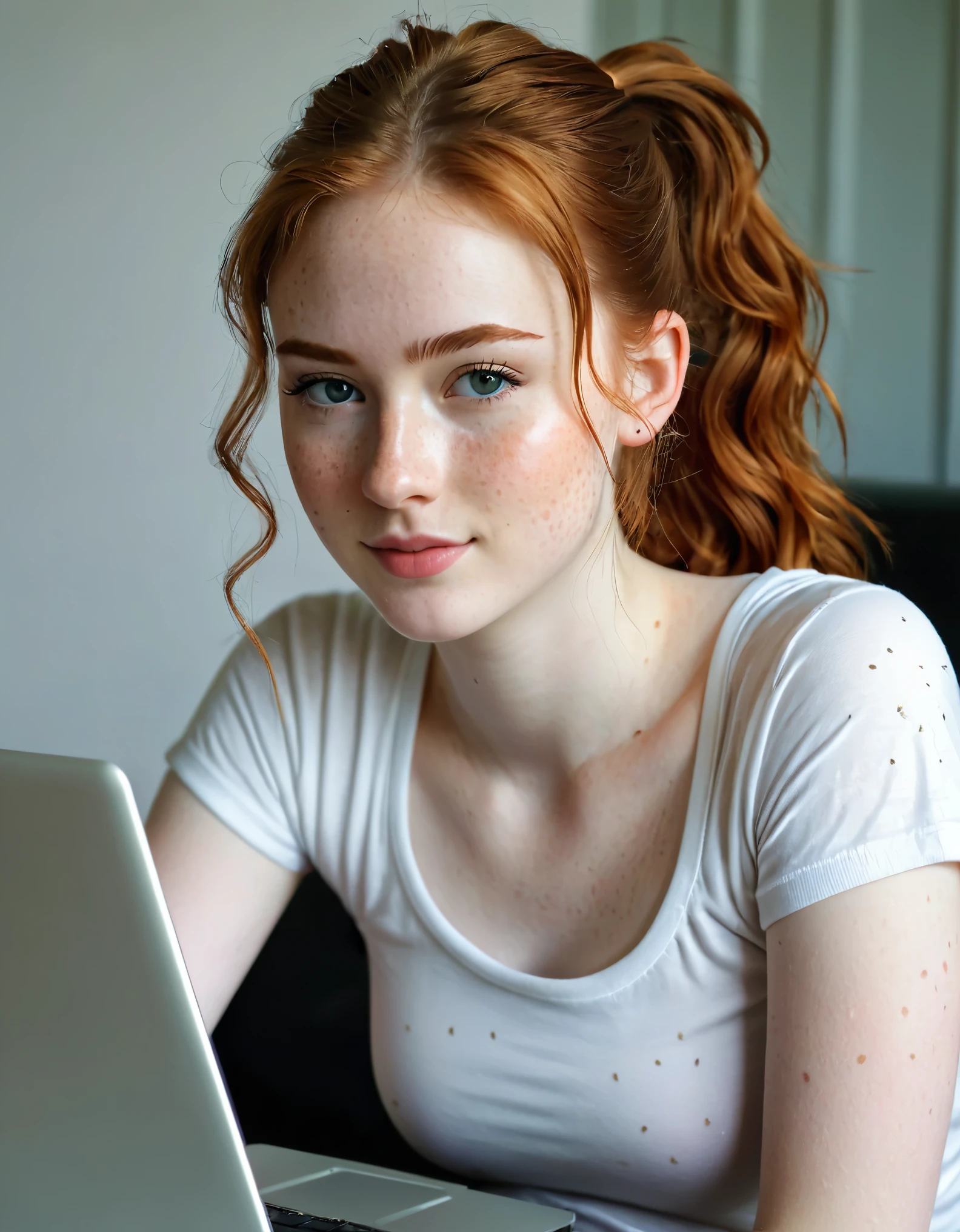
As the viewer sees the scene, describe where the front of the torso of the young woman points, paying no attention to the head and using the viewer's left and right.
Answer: facing the viewer and to the left of the viewer

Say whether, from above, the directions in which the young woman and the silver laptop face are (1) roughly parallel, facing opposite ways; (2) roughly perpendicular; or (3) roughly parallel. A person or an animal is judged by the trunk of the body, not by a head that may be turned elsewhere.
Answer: roughly parallel, facing opposite ways

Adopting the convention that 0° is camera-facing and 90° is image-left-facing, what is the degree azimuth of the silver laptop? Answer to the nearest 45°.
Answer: approximately 225°
